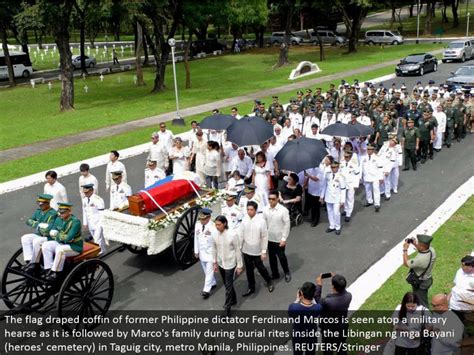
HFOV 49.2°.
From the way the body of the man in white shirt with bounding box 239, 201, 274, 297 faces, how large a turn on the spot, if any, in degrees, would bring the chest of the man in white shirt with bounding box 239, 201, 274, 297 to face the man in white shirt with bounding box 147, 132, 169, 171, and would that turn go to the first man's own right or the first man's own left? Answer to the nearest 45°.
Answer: approximately 90° to the first man's own right

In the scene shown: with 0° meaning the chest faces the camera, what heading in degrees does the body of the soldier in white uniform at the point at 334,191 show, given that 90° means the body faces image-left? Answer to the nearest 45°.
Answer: approximately 45°

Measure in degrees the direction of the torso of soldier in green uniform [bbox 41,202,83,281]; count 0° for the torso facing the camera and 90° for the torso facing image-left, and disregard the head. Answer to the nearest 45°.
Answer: approximately 45°

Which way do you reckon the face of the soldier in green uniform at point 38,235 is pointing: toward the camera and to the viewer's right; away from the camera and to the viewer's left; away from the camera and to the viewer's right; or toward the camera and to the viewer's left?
toward the camera and to the viewer's left

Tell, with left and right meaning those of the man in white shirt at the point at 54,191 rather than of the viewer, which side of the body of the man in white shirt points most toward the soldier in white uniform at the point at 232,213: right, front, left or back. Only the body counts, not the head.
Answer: left

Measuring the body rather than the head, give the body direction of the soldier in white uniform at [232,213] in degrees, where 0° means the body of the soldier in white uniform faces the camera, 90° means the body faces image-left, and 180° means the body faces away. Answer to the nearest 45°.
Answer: approximately 45°

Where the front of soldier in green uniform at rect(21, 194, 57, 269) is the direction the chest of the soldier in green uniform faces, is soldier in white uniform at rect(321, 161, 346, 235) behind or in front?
behind

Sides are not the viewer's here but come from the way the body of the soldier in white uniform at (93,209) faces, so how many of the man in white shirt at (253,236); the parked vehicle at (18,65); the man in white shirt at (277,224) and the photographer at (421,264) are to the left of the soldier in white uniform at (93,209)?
3

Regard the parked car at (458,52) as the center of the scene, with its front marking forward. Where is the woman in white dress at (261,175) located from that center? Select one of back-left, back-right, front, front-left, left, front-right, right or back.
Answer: front-left

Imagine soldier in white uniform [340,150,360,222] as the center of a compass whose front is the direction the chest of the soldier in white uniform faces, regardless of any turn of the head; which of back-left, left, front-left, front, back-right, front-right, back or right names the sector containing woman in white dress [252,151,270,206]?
front-right
